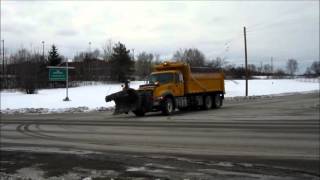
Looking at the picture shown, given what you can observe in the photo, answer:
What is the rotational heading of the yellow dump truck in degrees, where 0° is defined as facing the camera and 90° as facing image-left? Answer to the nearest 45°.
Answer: approximately 45°
